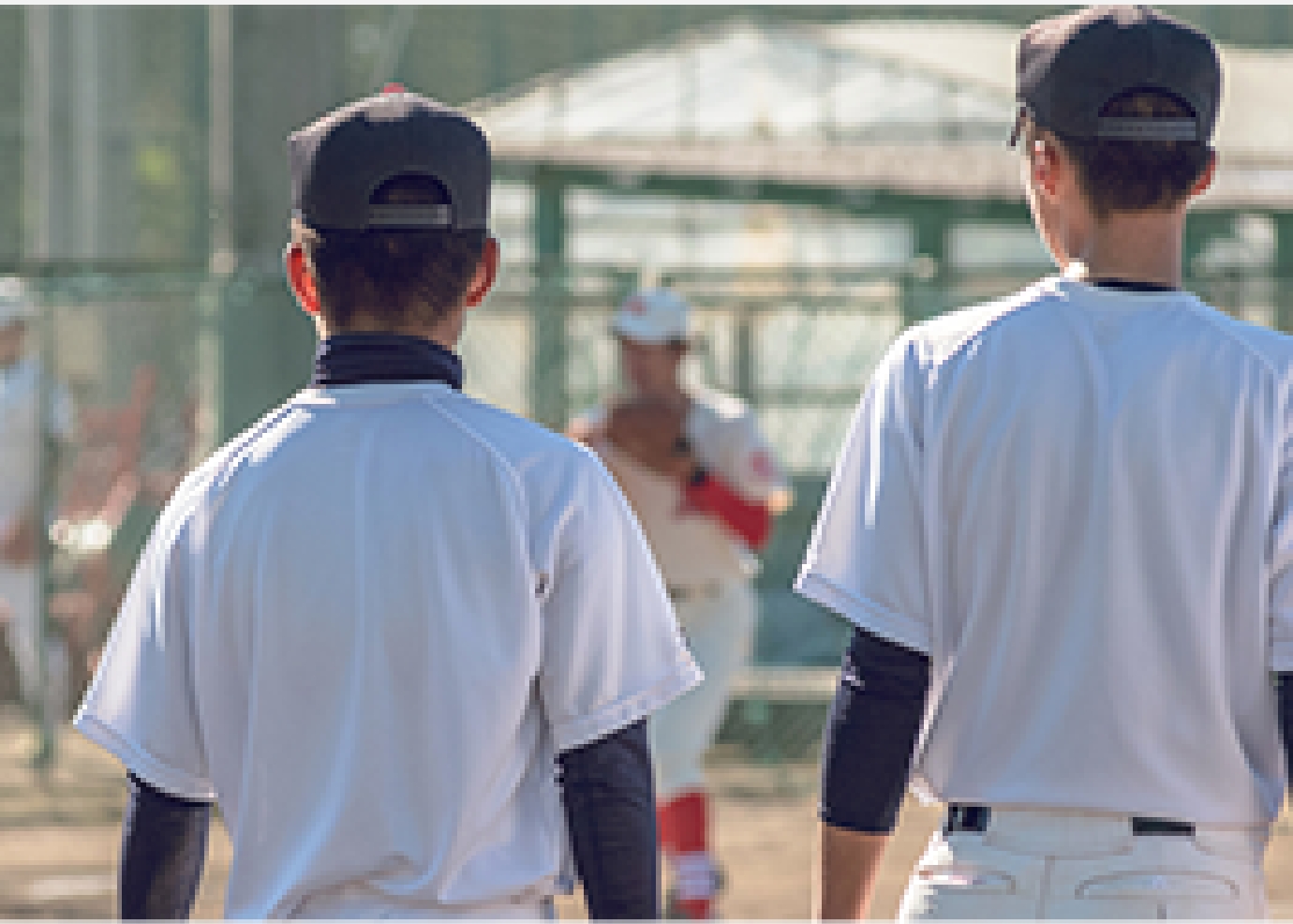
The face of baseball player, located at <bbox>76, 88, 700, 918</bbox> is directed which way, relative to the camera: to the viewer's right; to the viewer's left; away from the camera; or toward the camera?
away from the camera

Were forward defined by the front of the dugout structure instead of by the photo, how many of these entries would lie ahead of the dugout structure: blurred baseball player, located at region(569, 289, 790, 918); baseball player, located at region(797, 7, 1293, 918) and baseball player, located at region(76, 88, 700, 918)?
3

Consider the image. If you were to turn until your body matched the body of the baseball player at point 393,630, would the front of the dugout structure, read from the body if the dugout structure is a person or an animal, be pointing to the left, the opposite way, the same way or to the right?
the opposite way

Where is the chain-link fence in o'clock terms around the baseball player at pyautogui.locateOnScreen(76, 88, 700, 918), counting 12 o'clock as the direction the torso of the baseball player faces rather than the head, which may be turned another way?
The chain-link fence is roughly at 12 o'clock from the baseball player.

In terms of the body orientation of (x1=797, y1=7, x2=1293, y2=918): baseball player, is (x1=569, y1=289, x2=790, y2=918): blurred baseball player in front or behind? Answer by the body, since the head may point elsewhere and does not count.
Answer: in front

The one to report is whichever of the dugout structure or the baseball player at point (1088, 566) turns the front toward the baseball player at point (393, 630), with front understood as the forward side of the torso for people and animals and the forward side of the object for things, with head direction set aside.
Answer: the dugout structure

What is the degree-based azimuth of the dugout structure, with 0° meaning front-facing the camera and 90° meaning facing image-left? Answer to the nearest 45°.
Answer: approximately 0°

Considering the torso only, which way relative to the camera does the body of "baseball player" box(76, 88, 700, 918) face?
away from the camera

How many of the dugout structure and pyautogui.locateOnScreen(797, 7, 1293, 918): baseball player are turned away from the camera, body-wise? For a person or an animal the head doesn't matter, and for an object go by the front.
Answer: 1

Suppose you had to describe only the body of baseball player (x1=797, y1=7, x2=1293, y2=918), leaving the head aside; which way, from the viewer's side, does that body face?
away from the camera

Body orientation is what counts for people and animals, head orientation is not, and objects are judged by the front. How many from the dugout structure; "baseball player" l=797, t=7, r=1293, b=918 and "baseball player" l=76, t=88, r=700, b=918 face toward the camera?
1

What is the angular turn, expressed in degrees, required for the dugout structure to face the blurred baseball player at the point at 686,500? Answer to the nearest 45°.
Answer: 0° — it already faces them

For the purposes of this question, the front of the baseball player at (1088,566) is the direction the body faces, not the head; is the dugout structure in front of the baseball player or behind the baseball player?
in front

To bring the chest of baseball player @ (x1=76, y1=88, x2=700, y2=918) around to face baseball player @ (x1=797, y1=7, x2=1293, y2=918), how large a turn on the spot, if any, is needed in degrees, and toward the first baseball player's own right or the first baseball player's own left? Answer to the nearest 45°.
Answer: approximately 90° to the first baseball player's own right
